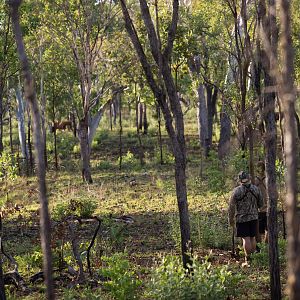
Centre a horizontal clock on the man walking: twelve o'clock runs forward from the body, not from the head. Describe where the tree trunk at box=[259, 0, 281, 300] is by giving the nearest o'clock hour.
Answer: The tree trunk is roughly at 6 o'clock from the man walking.

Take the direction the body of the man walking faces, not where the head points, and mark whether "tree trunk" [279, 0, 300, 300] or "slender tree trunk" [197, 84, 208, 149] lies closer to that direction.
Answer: the slender tree trunk

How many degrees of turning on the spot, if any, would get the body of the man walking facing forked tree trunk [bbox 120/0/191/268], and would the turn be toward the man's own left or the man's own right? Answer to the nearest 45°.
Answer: approximately 135° to the man's own left

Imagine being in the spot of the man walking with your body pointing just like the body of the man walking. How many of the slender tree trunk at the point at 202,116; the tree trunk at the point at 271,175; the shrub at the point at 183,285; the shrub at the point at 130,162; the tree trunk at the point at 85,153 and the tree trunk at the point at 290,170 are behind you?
3

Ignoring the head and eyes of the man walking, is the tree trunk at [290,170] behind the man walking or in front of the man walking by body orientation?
behind

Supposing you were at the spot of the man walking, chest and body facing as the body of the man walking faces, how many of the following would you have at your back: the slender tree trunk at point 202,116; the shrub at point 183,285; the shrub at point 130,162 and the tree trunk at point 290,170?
2

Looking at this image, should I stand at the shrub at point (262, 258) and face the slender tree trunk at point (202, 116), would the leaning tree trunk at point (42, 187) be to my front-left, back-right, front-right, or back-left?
back-left

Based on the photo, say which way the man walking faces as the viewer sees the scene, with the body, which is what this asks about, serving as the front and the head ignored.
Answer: away from the camera

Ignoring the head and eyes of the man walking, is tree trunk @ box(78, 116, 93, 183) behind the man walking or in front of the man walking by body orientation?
in front

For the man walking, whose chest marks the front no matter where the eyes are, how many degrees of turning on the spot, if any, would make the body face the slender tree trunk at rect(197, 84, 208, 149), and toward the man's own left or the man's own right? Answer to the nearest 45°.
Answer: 0° — they already face it
